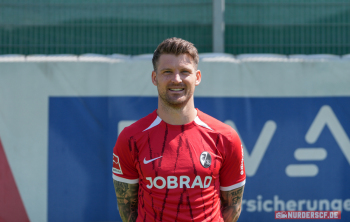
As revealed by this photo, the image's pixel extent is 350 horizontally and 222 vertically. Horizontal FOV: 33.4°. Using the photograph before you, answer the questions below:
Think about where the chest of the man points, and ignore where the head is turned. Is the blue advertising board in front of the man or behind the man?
behind

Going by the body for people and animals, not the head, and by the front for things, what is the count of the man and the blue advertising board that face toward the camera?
2

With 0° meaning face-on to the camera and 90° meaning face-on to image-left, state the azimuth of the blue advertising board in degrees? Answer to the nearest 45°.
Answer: approximately 0°

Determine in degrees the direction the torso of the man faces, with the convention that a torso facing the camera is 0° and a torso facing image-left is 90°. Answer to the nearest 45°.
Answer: approximately 0°
